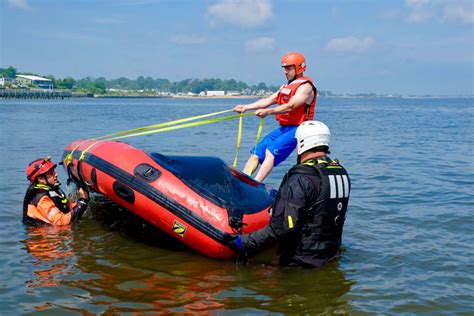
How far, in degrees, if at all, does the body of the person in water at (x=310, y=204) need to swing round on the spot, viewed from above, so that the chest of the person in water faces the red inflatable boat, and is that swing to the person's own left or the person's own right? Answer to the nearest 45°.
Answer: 0° — they already face it

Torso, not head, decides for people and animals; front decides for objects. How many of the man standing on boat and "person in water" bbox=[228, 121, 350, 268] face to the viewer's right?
0

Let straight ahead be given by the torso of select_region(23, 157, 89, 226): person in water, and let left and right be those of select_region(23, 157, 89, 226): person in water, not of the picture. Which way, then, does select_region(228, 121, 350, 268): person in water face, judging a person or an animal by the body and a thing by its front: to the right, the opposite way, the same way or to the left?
to the left

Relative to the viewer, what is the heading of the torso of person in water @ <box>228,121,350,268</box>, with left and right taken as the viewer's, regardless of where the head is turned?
facing away from the viewer and to the left of the viewer

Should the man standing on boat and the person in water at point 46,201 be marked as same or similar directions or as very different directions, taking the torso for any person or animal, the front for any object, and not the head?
very different directions

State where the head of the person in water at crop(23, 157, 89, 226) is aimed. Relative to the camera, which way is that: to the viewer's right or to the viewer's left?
to the viewer's right

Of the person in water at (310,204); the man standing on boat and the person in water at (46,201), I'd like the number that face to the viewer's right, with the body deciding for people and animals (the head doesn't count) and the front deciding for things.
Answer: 1

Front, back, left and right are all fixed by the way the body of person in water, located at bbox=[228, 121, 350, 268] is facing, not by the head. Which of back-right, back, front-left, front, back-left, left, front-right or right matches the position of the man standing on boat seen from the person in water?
front-right

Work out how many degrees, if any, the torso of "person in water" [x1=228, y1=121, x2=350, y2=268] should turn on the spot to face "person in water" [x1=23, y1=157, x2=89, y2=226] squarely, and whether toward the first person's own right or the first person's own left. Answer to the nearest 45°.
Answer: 0° — they already face them

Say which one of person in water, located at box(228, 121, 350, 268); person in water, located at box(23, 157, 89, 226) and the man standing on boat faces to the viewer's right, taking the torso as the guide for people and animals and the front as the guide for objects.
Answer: person in water, located at box(23, 157, 89, 226)

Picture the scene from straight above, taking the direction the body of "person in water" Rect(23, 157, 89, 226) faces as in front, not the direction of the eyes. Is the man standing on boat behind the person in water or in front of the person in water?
in front

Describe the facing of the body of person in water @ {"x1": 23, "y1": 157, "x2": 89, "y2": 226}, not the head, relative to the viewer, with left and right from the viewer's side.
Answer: facing to the right of the viewer

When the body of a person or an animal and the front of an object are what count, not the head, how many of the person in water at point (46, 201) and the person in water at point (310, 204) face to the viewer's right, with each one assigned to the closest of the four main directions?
1

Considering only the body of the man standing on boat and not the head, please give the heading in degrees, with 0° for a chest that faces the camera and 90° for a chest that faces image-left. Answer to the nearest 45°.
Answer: approximately 45°
